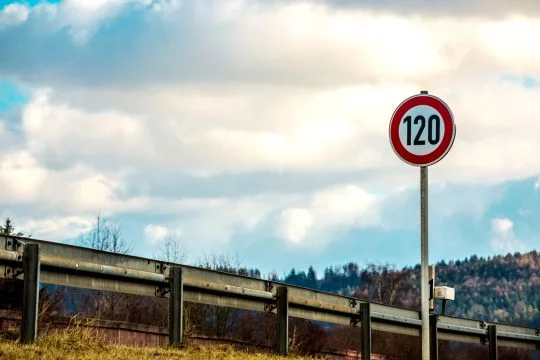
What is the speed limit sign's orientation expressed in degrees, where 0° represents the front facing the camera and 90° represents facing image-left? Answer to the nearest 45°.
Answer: approximately 0°
